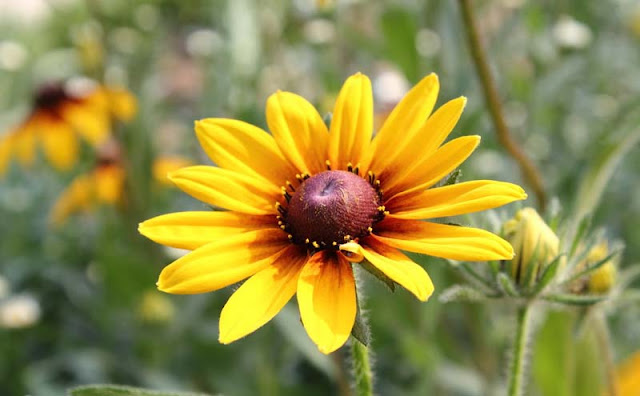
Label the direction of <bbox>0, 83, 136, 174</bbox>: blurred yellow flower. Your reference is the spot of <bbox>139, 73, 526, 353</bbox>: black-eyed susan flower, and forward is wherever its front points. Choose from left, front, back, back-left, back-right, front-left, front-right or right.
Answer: back-right

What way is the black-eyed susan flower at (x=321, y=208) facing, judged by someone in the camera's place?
facing the viewer

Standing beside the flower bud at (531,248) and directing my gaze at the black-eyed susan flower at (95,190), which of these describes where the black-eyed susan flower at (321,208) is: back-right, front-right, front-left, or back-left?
front-left

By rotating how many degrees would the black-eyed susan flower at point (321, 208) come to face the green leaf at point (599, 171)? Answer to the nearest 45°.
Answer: approximately 135° to its left

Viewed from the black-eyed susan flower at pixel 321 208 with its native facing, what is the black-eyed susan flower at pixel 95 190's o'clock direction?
the black-eyed susan flower at pixel 95 190 is roughly at 5 o'clock from the black-eyed susan flower at pixel 321 208.

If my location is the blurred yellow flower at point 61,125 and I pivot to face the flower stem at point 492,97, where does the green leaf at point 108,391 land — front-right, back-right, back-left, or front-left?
front-right
